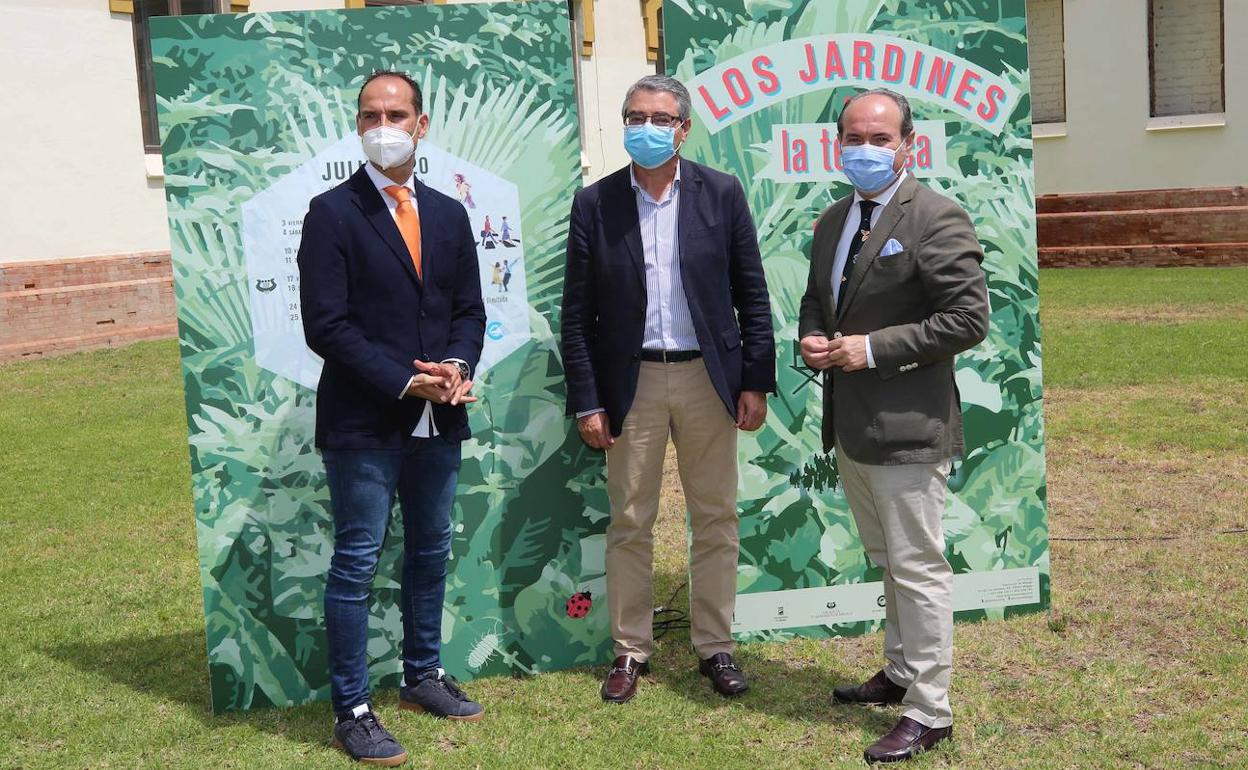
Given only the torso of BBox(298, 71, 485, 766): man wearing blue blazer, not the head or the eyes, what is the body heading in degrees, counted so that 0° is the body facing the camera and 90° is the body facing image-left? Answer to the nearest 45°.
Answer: approximately 315°

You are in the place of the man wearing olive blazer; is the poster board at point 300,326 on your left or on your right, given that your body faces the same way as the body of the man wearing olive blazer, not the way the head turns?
on your right

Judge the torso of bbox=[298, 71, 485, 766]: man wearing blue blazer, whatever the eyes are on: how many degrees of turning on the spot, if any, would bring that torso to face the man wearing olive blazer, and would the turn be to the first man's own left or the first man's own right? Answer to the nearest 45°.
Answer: approximately 45° to the first man's own left

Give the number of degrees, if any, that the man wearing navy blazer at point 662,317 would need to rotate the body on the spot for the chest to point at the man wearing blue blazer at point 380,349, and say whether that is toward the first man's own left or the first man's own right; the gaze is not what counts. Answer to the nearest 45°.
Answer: approximately 45° to the first man's own right

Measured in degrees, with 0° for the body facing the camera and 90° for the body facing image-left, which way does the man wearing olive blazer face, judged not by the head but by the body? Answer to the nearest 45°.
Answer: approximately 45°

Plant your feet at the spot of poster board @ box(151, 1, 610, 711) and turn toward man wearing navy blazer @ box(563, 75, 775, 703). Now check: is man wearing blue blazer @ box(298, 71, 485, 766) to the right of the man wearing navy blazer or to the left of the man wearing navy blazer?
right

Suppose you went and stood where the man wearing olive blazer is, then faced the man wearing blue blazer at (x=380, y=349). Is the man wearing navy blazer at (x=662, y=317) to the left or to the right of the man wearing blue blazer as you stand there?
right

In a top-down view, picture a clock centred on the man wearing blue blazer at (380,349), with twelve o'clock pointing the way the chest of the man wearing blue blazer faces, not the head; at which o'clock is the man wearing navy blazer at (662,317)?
The man wearing navy blazer is roughly at 10 o'clock from the man wearing blue blazer.
